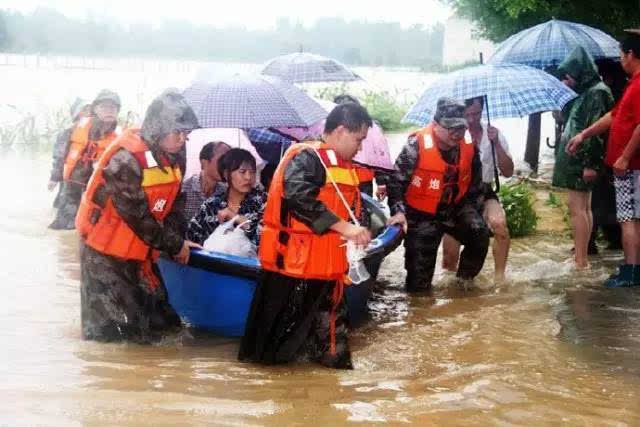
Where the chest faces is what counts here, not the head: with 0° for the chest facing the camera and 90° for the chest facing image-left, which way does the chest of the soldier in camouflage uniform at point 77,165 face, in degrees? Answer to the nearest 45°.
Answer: approximately 315°

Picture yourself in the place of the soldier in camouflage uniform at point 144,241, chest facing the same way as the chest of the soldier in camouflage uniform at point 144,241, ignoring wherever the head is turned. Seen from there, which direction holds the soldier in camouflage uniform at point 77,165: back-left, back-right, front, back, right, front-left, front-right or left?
back-left

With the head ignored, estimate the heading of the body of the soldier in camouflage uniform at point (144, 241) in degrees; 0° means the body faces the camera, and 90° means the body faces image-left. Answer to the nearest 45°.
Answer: approximately 315°

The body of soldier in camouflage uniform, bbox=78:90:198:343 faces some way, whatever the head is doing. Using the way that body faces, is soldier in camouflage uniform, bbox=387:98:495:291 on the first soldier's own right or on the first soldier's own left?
on the first soldier's own left

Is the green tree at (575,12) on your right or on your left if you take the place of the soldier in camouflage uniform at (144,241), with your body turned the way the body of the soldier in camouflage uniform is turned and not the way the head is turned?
on your left

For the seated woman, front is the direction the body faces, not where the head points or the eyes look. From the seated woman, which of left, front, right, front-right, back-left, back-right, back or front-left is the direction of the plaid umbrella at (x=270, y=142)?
back-left
